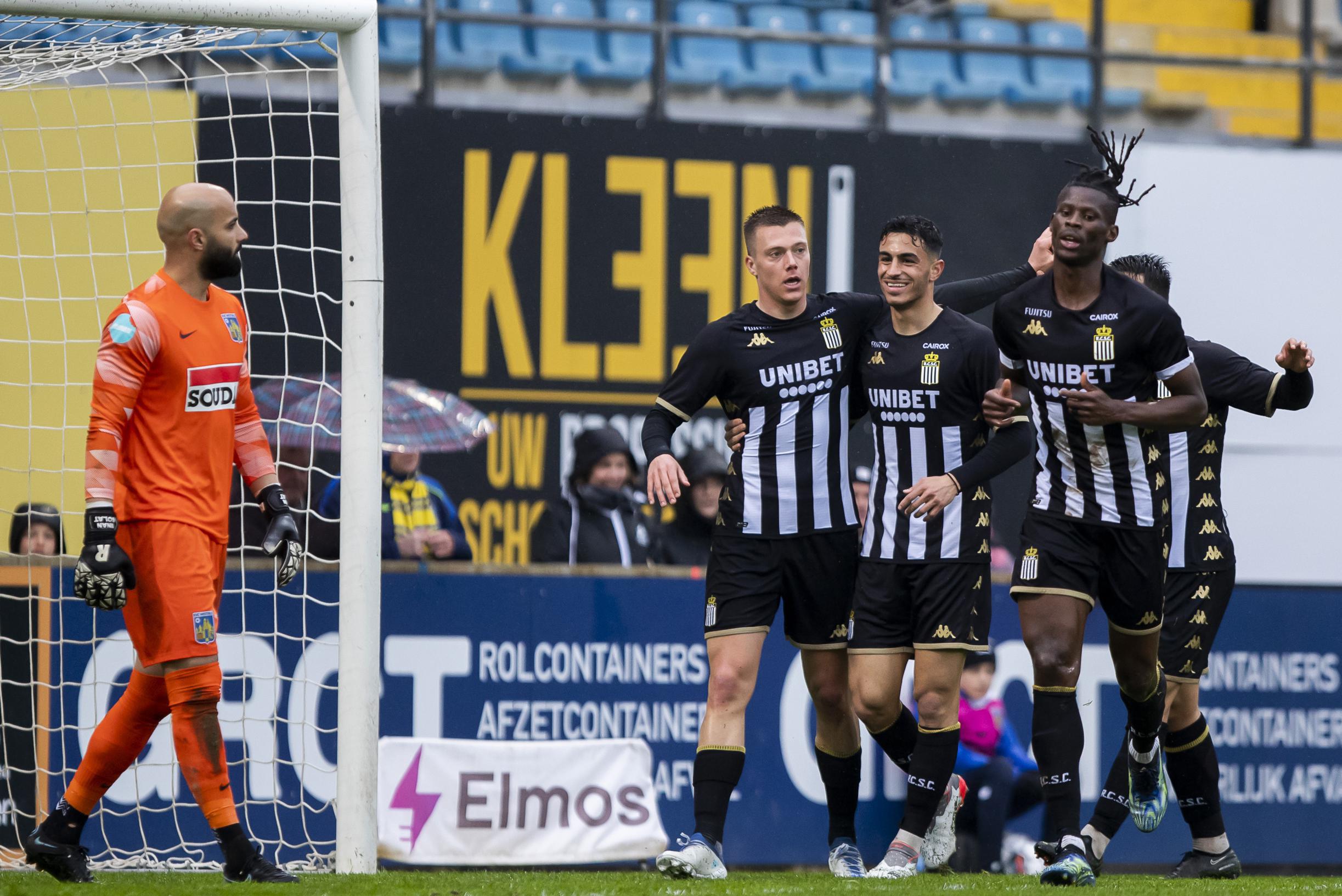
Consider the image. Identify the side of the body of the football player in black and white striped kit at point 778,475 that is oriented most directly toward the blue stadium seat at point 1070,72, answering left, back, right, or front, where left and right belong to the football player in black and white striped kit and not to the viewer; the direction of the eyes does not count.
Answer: back

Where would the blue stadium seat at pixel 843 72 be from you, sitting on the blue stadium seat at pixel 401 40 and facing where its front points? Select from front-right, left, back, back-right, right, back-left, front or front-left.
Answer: left

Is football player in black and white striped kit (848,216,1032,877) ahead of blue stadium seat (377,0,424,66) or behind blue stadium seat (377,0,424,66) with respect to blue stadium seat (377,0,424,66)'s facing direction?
ahead

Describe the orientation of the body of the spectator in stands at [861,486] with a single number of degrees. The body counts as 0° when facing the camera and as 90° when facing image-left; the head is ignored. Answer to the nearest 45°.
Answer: approximately 0°

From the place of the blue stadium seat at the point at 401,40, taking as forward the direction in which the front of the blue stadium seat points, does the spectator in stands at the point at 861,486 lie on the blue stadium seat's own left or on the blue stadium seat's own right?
on the blue stadium seat's own left

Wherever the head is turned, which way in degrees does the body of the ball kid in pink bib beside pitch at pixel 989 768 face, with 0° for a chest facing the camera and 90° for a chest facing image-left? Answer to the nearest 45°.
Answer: approximately 45°

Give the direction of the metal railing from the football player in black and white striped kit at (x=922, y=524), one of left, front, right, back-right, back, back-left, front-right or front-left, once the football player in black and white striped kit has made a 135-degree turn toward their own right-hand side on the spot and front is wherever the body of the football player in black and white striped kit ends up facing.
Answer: front

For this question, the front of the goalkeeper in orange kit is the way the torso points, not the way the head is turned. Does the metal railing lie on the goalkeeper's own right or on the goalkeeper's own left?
on the goalkeeper's own left

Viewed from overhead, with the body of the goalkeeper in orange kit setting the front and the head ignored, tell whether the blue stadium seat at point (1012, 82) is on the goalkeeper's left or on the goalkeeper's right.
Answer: on the goalkeeper's left

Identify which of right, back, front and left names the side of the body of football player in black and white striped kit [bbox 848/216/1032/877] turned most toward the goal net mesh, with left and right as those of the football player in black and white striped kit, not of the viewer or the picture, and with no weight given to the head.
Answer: right

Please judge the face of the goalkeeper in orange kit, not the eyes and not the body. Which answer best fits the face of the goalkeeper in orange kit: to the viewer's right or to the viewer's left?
to the viewer's right

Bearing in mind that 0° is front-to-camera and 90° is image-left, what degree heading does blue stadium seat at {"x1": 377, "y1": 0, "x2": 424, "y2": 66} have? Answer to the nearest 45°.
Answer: approximately 0°

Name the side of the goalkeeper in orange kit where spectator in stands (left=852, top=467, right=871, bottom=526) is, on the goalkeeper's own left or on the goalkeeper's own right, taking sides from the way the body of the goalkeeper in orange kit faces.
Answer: on the goalkeeper's own left
